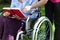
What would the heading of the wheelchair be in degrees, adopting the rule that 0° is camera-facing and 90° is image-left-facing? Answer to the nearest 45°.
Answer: approximately 45°
